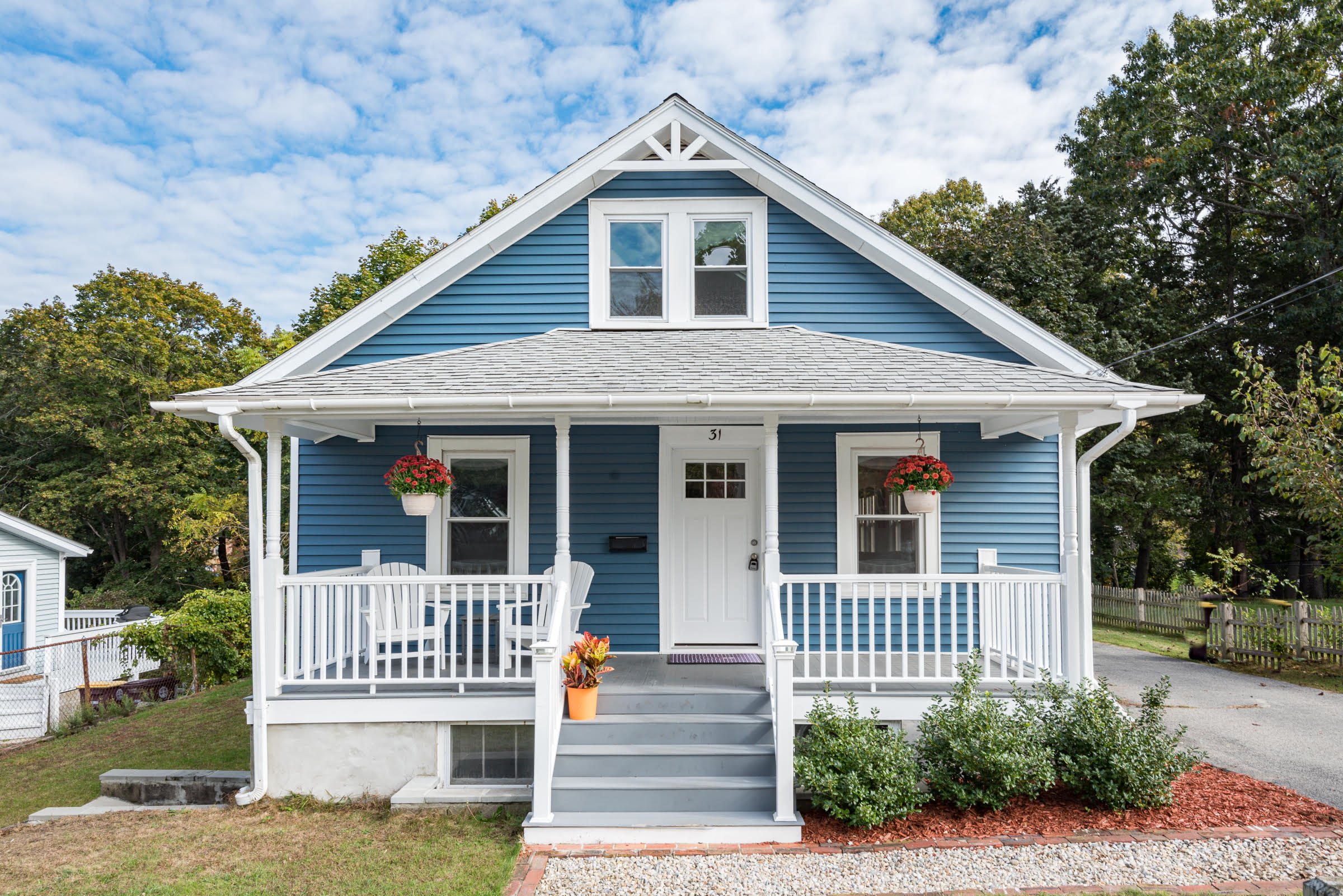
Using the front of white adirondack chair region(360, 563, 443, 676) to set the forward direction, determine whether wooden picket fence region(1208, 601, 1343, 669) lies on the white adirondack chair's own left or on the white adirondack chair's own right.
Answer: on the white adirondack chair's own left

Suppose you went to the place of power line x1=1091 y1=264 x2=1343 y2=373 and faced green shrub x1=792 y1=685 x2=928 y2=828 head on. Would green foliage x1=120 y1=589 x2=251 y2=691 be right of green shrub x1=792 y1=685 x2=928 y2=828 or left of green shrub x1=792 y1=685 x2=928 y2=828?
right

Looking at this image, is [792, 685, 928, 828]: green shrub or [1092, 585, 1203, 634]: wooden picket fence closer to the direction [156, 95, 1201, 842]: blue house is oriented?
the green shrub

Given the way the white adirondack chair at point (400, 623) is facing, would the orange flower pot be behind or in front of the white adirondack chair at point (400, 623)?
in front

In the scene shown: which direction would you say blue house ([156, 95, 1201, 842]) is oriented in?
toward the camera

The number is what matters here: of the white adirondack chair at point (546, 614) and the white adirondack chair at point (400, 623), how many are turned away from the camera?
0

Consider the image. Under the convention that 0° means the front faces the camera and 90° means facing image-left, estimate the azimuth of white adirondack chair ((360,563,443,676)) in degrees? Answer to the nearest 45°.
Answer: approximately 315°

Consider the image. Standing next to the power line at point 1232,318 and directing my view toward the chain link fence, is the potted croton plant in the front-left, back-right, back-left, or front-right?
front-left

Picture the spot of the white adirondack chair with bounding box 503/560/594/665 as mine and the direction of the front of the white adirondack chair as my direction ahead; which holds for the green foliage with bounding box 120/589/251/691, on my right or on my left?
on my right
